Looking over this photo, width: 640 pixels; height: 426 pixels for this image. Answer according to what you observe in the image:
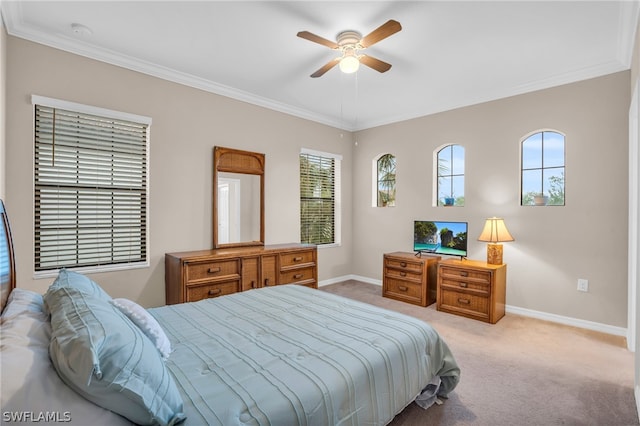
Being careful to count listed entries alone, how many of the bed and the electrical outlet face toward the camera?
1

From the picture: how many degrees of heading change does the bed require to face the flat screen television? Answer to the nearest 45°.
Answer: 0° — it already faces it

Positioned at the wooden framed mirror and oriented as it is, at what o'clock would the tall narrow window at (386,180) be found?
The tall narrow window is roughly at 10 o'clock from the wooden framed mirror.

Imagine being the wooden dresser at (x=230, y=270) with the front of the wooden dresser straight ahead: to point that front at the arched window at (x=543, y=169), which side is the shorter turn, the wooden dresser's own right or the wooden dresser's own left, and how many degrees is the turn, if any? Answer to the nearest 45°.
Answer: approximately 45° to the wooden dresser's own left

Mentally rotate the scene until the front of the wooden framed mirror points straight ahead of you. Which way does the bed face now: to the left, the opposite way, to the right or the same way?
to the left

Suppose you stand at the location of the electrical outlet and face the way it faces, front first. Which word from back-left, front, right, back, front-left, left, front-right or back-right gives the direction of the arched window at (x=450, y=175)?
right

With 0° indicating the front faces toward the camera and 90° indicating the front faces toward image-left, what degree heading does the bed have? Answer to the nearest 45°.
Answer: approximately 225°

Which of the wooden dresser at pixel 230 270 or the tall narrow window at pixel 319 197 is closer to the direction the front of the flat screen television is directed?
the wooden dresser

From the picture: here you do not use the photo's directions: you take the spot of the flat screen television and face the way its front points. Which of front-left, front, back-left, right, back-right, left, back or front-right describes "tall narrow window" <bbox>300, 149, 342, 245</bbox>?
front-right
